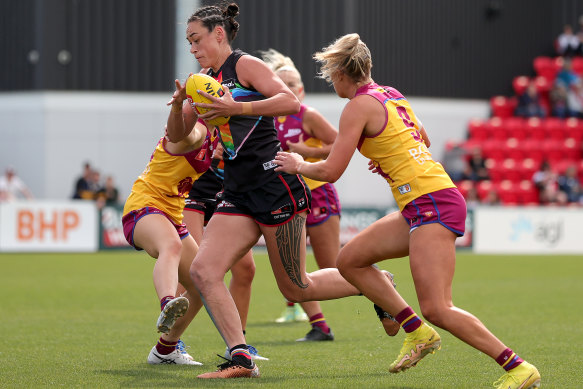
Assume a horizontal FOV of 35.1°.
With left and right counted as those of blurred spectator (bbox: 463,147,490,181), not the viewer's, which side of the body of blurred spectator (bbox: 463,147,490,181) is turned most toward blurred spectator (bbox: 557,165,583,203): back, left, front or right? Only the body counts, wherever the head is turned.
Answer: left

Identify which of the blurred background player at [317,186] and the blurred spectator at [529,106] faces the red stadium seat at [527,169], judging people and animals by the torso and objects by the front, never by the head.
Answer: the blurred spectator

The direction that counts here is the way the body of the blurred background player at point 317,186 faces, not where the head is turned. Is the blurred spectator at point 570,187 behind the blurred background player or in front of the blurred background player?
behind

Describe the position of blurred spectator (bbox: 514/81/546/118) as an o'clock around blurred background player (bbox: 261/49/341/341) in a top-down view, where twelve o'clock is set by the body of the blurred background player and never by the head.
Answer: The blurred spectator is roughly at 5 o'clock from the blurred background player.

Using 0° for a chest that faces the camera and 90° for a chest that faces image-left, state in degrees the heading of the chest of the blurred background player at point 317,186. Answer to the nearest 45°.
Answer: approximately 45°

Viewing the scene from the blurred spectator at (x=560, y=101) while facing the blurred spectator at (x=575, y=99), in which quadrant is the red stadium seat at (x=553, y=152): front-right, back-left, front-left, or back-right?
back-right

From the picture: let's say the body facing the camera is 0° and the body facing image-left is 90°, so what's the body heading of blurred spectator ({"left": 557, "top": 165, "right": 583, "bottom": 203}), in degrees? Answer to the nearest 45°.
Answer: approximately 0°

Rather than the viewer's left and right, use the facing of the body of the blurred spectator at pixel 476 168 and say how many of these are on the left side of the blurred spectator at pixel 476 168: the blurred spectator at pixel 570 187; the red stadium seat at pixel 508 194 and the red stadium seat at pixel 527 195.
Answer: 3

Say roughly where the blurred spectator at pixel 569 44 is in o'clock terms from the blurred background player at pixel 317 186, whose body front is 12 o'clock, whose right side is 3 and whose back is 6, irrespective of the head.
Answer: The blurred spectator is roughly at 5 o'clock from the blurred background player.

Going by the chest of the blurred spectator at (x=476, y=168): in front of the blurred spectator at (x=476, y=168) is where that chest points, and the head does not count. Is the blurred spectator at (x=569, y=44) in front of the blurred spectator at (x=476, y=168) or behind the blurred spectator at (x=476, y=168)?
behind
